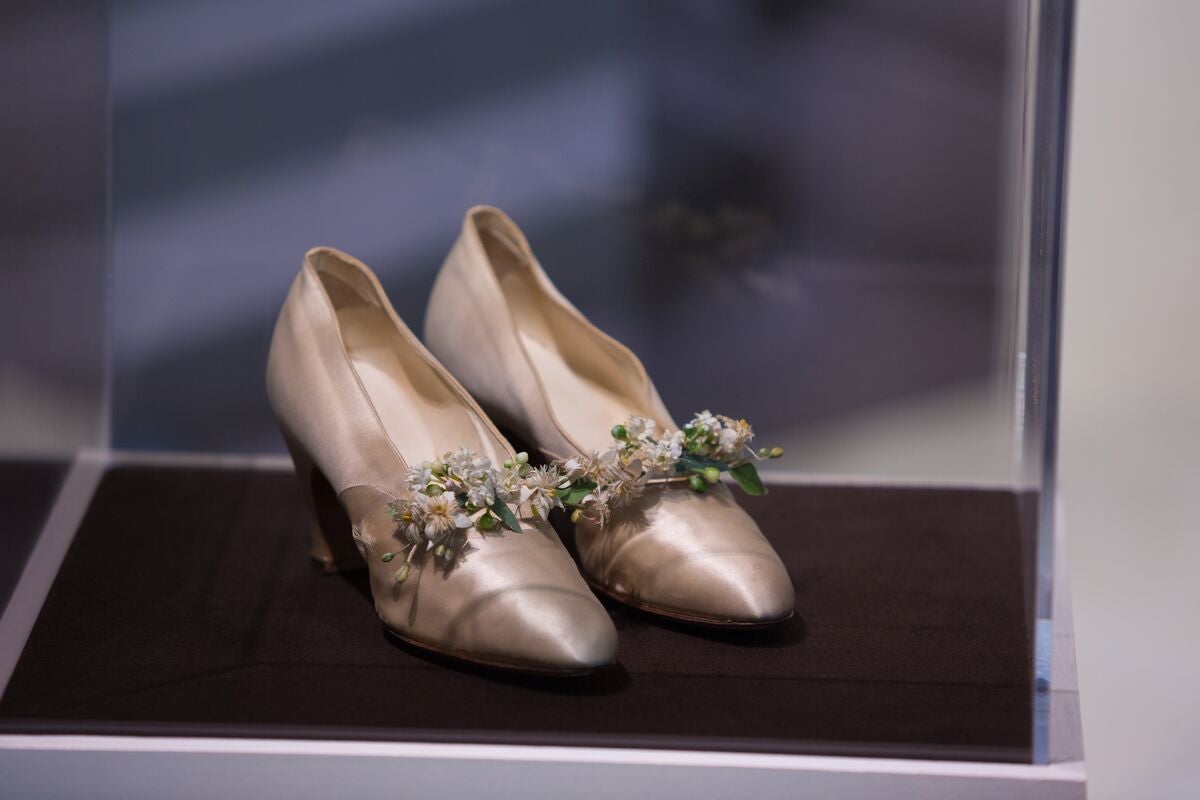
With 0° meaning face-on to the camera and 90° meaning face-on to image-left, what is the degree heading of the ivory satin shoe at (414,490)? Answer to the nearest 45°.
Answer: approximately 315°
